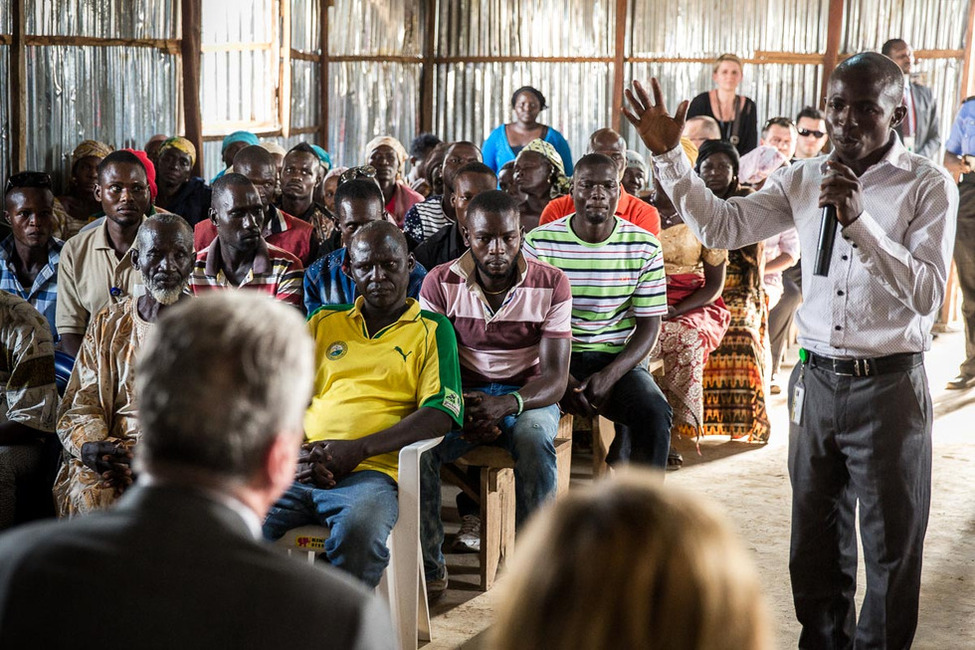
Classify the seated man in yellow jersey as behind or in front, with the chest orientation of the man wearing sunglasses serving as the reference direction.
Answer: in front

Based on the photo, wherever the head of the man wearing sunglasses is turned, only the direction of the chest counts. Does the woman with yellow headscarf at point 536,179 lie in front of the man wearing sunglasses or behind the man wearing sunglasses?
in front

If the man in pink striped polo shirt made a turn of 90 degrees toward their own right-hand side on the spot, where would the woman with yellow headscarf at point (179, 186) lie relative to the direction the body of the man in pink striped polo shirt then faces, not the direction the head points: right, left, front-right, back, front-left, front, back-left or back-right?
front-right

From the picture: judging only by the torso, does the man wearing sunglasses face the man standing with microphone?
yes

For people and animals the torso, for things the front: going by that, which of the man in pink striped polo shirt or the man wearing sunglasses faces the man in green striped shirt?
the man wearing sunglasses

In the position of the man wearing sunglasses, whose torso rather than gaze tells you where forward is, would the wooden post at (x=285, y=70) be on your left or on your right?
on your right

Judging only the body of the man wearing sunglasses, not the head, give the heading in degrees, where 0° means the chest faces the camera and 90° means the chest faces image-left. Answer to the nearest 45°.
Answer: approximately 0°

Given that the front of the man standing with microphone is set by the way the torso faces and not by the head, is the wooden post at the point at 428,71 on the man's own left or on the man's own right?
on the man's own right

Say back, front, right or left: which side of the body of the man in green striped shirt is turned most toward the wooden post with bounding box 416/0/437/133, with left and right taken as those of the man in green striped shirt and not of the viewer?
back

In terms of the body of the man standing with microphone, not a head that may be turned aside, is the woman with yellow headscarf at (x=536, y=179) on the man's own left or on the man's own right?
on the man's own right

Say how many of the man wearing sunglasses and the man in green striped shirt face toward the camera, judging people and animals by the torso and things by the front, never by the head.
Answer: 2

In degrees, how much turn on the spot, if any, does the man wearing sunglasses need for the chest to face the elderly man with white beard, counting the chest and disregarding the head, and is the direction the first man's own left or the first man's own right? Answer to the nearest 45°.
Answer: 0° — they already face them

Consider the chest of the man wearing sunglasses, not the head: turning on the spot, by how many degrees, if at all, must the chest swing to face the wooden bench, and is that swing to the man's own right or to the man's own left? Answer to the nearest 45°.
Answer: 0° — they already face it
